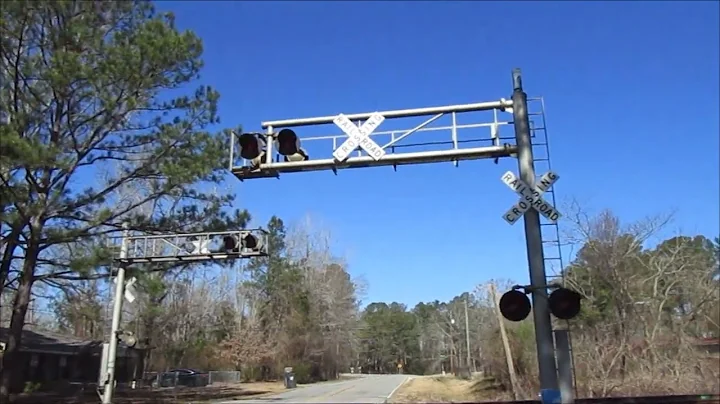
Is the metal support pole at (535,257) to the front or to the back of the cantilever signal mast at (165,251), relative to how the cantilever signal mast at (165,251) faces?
to the back

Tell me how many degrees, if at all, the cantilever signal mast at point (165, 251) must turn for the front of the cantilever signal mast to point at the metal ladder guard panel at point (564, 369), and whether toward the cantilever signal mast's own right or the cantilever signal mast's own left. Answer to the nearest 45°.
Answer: approximately 135° to the cantilever signal mast's own right

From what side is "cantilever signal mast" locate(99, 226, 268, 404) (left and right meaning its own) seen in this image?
back

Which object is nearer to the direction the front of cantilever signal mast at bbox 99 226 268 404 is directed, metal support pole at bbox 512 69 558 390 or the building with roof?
the building with roof

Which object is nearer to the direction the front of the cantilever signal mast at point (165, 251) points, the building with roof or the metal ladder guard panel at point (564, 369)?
the building with roof

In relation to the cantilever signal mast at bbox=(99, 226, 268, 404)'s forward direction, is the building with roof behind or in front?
in front
